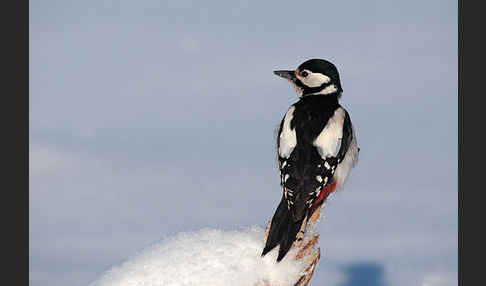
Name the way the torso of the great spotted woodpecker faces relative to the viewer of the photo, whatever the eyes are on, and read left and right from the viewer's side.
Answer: facing away from the viewer and to the right of the viewer
